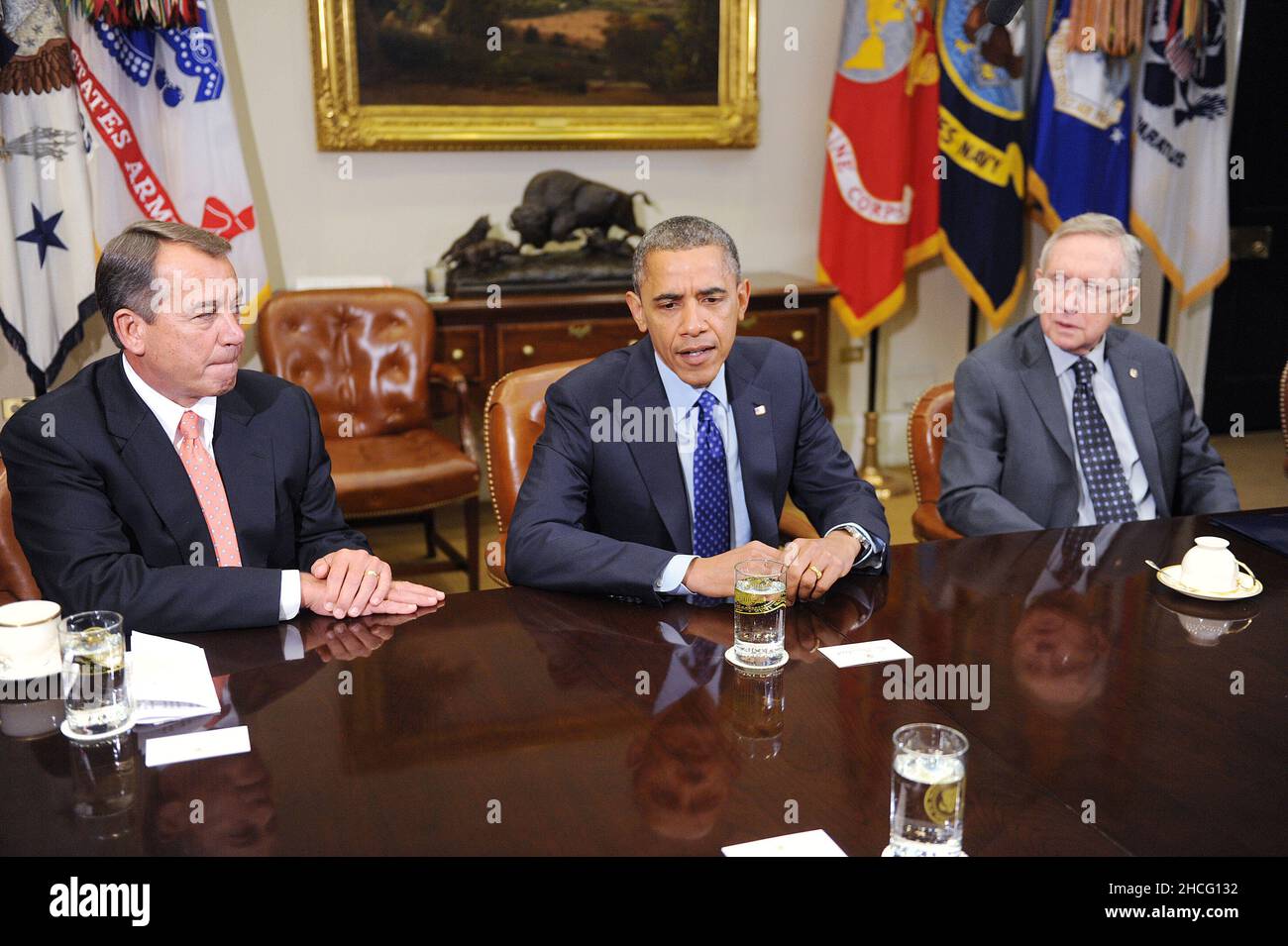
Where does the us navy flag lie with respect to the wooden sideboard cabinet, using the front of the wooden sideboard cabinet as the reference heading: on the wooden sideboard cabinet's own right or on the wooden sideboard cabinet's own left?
on the wooden sideboard cabinet's own left

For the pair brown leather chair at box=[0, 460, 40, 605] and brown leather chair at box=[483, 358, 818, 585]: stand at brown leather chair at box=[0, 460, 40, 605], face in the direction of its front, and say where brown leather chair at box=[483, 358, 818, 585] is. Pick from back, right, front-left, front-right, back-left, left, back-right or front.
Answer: front-left

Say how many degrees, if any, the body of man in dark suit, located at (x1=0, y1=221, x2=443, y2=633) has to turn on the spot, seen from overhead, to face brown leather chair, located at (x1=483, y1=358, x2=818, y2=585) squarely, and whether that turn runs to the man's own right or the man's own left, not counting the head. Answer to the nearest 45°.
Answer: approximately 90° to the man's own left

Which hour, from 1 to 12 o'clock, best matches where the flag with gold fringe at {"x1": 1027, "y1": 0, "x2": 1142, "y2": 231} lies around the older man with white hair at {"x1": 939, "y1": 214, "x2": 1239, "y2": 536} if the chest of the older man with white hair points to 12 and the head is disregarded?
The flag with gold fringe is roughly at 6 o'clock from the older man with white hair.

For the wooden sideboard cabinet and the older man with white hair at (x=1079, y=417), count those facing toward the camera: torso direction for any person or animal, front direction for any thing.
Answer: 2

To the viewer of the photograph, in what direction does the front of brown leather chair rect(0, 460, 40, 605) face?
facing the viewer and to the right of the viewer

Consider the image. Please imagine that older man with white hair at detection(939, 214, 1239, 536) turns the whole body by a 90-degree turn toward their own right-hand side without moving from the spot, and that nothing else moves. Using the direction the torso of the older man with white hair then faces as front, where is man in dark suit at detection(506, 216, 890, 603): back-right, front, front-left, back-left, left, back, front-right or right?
front-left

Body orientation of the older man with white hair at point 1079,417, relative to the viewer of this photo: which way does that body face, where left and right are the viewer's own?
facing the viewer

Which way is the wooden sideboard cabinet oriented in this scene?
toward the camera
